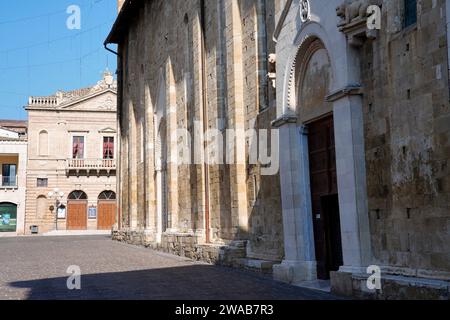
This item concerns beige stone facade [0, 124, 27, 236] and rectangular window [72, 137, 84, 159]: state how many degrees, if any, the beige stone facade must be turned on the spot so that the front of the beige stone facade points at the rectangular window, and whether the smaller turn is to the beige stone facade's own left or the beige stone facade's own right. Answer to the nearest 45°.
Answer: approximately 90° to the beige stone facade's own left

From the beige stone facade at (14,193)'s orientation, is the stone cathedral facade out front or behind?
out front

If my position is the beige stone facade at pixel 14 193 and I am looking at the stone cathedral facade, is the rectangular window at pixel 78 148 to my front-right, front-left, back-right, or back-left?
front-left

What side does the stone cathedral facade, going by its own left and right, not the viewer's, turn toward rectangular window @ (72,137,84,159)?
right

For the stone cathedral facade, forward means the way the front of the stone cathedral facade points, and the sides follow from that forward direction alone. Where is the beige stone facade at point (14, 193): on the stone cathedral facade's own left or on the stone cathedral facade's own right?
on the stone cathedral facade's own right

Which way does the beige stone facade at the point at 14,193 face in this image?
toward the camera

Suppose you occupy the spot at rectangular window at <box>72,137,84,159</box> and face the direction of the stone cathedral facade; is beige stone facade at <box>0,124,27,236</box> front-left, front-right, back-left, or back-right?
back-right

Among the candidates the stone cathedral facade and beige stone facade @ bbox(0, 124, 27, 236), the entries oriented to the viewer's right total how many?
0

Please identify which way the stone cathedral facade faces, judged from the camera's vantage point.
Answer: facing the viewer and to the left of the viewer

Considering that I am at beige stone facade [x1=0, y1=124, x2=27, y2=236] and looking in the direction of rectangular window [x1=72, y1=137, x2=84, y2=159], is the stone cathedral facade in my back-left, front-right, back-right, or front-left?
front-right
